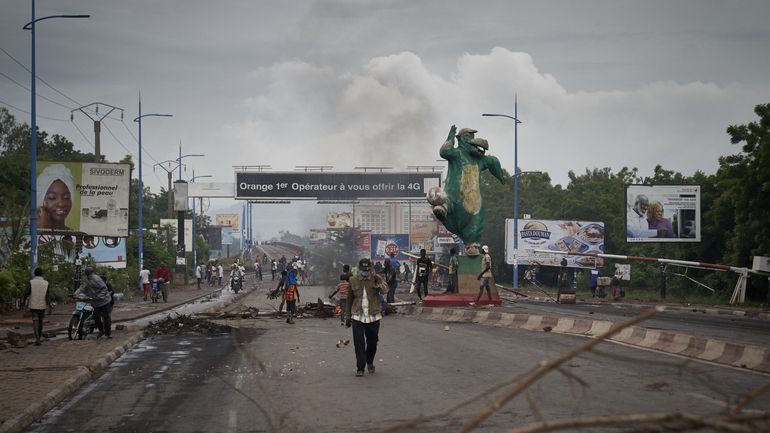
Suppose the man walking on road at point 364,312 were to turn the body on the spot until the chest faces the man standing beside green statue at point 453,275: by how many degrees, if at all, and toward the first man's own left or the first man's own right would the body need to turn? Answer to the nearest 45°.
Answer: approximately 180°

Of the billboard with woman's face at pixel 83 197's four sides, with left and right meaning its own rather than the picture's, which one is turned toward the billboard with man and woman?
left

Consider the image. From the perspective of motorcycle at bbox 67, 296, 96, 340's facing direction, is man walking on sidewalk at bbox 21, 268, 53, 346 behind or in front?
in front

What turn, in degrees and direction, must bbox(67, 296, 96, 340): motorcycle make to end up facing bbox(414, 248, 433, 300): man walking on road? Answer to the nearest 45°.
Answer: approximately 180°

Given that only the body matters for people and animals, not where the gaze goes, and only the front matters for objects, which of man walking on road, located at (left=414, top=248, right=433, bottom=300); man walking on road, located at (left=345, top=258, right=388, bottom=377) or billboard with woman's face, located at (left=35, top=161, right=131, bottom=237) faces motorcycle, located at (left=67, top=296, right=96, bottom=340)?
the billboard with woman's face

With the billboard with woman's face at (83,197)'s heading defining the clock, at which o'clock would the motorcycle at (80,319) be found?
The motorcycle is roughly at 12 o'clock from the billboard with woman's face.

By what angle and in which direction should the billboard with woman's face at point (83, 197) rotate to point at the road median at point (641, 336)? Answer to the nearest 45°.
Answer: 0° — it already faces it

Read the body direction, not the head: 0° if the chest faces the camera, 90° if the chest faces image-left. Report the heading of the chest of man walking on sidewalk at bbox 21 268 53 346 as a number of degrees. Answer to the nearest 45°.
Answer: approximately 180°

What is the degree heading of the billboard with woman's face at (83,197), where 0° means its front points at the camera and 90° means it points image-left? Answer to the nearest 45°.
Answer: approximately 0°
